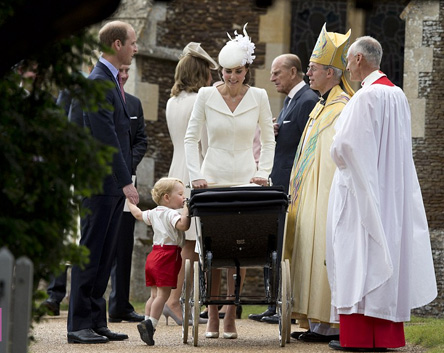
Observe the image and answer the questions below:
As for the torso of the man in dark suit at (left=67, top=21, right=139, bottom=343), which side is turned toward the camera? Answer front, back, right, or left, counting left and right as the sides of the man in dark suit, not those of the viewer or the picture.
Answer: right

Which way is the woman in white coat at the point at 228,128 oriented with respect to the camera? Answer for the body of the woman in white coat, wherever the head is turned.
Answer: toward the camera

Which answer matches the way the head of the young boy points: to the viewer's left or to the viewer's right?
to the viewer's right

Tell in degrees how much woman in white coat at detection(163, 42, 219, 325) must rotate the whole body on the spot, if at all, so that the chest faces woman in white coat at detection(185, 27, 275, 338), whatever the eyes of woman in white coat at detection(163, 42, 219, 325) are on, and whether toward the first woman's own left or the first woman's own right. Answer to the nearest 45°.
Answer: approximately 135° to the first woman's own right

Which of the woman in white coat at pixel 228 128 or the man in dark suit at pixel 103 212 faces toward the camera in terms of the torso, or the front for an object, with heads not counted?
the woman in white coat

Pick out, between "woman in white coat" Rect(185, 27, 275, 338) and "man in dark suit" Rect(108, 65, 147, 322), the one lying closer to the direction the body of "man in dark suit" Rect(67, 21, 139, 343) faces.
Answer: the woman in white coat

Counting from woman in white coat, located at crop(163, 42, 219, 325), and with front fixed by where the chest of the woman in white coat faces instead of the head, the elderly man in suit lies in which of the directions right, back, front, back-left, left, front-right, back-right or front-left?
front-right

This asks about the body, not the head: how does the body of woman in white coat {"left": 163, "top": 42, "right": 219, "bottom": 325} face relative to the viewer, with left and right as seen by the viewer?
facing away from the viewer and to the right of the viewer

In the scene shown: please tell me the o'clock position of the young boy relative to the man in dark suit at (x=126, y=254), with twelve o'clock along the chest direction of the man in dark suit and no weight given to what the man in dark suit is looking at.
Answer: The young boy is roughly at 1 o'clock from the man in dark suit.

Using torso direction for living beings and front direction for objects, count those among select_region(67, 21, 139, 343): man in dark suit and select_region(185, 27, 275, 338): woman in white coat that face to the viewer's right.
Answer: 1

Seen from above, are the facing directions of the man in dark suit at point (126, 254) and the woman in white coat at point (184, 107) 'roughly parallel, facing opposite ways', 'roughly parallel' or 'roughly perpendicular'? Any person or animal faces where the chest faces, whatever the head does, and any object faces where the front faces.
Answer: roughly perpendicular

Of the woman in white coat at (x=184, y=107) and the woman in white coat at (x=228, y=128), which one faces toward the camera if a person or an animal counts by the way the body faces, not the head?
the woman in white coat at (x=228, y=128)

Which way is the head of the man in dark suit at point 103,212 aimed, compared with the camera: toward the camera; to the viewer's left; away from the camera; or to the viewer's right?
to the viewer's right

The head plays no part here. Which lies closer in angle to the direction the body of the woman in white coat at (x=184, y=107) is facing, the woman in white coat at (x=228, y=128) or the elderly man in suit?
the elderly man in suit
